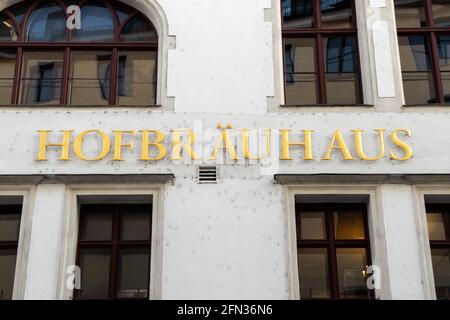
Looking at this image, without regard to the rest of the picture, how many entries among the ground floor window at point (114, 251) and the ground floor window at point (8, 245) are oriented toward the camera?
2

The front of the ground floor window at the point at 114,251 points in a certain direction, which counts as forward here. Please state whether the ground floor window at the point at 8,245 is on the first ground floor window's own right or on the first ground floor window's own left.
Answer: on the first ground floor window's own right

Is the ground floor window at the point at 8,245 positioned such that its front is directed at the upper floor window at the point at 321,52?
no

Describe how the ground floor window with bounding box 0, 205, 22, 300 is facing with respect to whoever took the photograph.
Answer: facing the viewer

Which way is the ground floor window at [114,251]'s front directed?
toward the camera

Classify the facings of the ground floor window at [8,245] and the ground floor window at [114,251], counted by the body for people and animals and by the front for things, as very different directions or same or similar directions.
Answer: same or similar directions

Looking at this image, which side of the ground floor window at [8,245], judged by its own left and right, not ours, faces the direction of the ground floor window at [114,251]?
left
